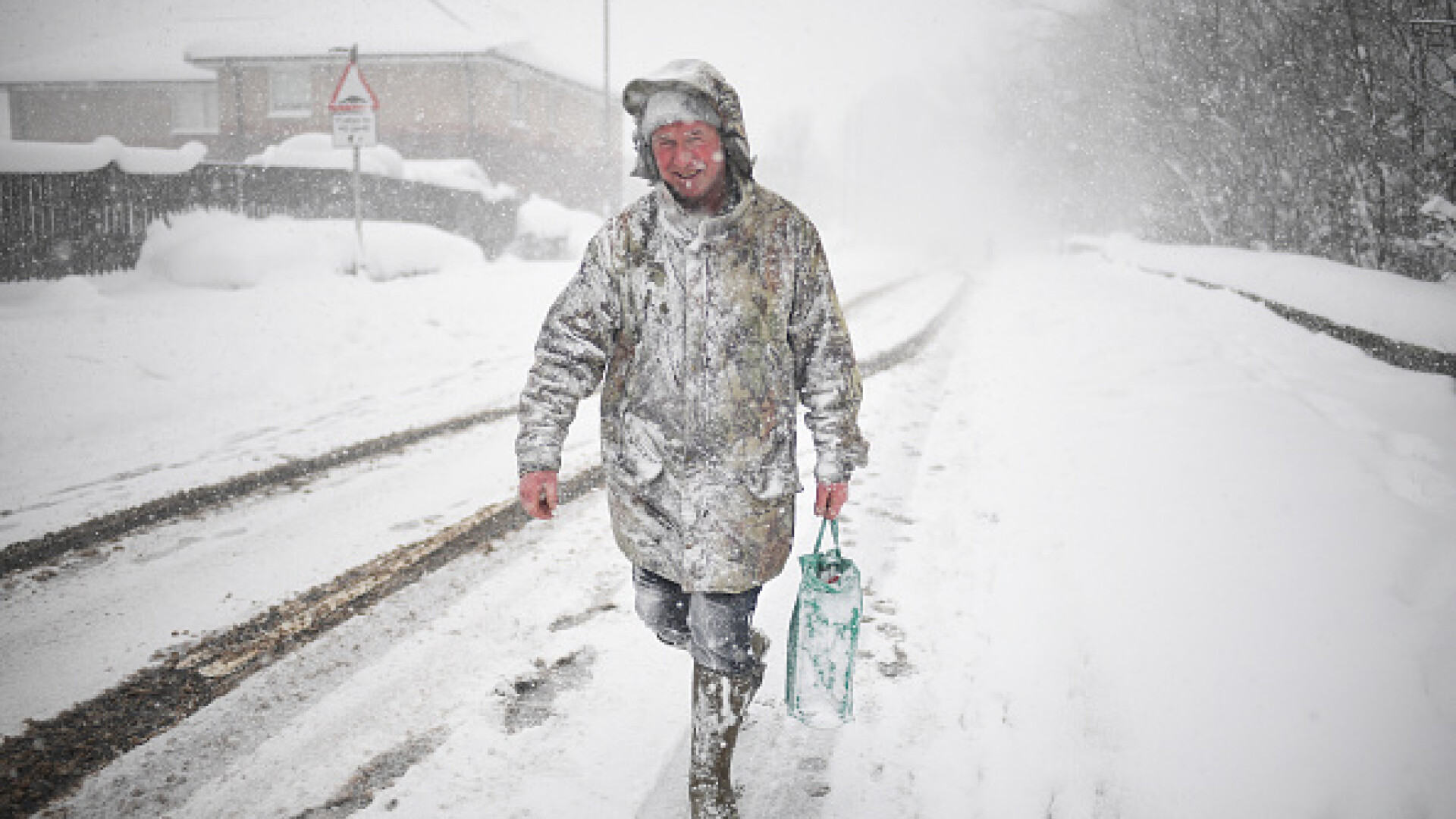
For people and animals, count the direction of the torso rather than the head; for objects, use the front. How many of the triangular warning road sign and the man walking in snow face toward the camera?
2

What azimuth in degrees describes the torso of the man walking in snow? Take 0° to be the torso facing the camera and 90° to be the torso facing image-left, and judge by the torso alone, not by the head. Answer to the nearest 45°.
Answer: approximately 0°

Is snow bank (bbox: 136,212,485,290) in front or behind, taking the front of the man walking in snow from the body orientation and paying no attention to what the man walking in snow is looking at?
behind

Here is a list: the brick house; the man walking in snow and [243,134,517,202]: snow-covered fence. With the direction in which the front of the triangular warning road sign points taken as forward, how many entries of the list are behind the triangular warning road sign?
2

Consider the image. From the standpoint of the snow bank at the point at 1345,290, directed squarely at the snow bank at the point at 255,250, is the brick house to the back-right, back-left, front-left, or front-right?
front-right

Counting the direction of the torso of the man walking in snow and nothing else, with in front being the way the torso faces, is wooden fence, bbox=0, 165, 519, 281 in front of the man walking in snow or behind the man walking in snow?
behind

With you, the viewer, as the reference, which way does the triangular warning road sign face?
facing the viewer

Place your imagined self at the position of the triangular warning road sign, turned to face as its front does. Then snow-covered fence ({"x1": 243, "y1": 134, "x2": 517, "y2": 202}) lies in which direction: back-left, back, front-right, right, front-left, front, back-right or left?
back

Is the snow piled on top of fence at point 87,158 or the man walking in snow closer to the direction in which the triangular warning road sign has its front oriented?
the man walking in snow

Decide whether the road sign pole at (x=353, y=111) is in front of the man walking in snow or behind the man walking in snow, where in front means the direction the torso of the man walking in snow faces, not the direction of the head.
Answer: behind

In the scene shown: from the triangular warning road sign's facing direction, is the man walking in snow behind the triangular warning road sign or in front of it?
in front

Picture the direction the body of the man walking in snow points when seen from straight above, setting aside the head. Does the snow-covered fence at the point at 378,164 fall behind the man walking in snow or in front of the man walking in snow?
behind

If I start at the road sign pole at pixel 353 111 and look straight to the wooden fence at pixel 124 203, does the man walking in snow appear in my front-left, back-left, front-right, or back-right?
back-left
